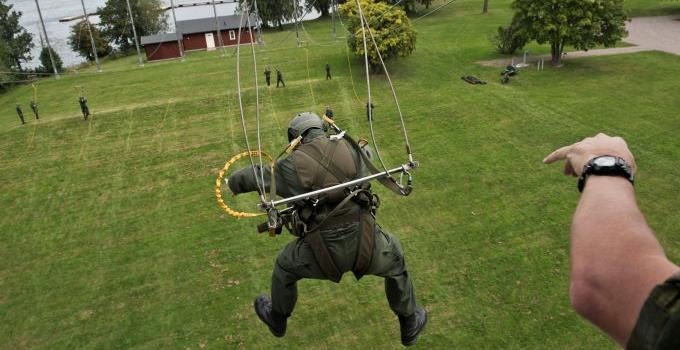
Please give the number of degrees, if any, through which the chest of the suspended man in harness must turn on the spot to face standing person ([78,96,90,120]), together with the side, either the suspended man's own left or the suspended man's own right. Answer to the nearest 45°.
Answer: approximately 45° to the suspended man's own left

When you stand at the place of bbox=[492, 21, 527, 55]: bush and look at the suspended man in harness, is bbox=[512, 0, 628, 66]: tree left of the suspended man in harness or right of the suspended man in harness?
left

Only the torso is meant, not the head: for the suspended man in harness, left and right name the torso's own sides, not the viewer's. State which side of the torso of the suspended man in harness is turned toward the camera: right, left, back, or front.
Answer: back

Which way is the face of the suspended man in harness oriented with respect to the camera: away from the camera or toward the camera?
away from the camera

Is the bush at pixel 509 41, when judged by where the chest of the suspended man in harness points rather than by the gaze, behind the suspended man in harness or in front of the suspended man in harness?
in front

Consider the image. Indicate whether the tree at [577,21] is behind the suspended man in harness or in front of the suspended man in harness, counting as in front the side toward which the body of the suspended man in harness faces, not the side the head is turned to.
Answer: in front

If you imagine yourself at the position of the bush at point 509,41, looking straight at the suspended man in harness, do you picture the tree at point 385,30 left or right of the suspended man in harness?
right

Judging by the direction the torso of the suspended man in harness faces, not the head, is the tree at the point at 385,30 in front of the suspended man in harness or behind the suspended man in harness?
in front
